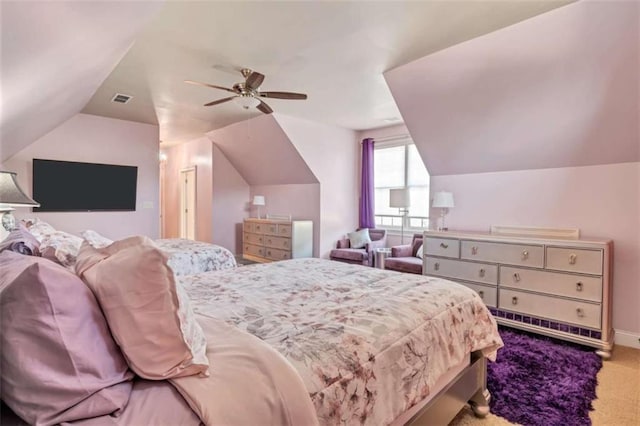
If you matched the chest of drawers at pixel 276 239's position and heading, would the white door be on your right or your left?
on your right

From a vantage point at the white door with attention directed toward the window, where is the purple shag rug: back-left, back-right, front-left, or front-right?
front-right

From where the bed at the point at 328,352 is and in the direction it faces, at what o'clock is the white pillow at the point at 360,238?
The white pillow is roughly at 11 o'clock from the bed.

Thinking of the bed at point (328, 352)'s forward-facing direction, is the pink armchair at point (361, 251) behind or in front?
in front

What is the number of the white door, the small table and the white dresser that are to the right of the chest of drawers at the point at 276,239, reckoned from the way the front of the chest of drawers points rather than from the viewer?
1

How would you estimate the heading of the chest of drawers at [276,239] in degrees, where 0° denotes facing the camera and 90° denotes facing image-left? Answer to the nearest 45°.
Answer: approximately 45°

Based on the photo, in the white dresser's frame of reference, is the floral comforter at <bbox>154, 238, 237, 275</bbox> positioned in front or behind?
in front

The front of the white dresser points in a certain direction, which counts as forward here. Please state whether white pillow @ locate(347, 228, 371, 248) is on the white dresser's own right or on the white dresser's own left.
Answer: on the white dresser's own right

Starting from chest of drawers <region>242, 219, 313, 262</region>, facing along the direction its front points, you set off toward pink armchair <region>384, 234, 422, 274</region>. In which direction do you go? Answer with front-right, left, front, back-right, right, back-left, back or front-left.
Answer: left

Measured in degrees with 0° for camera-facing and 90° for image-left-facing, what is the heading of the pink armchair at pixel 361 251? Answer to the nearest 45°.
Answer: approximately 45°

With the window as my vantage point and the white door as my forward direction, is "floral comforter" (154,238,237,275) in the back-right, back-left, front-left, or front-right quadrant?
front-left

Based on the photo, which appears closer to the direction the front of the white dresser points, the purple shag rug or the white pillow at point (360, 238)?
the purple shag rug

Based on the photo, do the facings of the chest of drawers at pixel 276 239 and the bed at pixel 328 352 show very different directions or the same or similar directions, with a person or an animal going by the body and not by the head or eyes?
very different directions

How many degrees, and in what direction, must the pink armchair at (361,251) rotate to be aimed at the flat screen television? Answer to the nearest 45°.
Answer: approximately 45° to its right

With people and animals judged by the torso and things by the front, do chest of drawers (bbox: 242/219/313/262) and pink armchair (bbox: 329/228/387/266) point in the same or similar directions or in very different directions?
same or similar directions

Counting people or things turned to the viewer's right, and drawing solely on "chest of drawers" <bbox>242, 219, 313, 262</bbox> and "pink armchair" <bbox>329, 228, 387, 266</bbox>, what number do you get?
0

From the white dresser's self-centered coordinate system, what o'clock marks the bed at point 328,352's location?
The bed is roughly at 11 o'clock from the white dresser.
